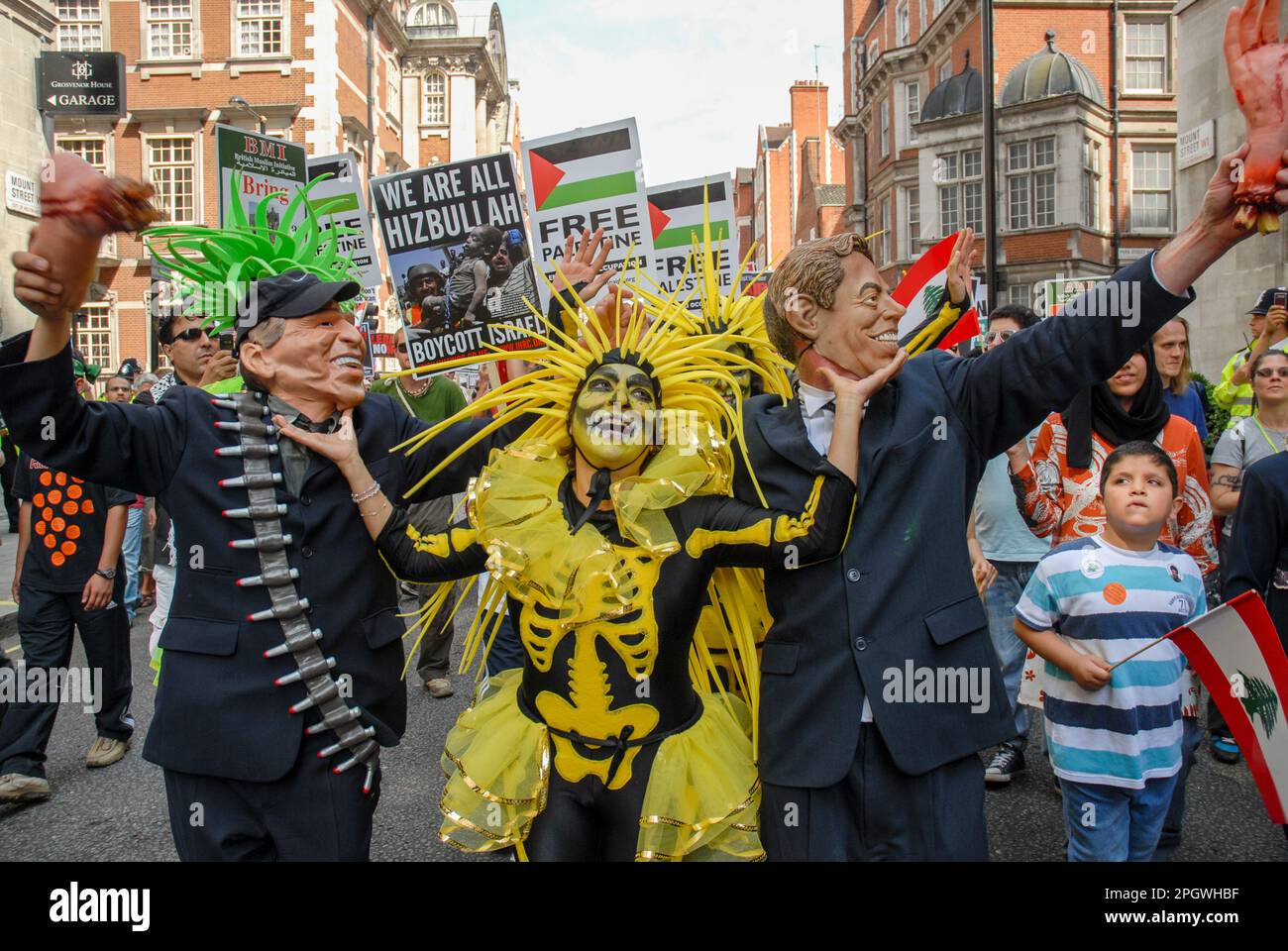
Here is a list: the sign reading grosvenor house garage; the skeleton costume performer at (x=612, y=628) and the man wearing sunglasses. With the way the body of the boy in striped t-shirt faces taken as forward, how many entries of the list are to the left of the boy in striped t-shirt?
0

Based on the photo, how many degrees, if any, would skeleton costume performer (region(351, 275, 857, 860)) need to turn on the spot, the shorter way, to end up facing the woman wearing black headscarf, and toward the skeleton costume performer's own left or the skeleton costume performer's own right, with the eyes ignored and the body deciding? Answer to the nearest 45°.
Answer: approximately 135° to the skeleton costume performer's own left

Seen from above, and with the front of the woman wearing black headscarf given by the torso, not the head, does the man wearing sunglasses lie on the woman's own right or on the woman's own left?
on the woman's own right

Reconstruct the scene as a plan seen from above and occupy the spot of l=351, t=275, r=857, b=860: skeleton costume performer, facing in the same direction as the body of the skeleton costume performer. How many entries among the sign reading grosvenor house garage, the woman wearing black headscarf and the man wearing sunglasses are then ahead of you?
0

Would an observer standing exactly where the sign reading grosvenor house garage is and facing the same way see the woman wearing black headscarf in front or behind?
in front

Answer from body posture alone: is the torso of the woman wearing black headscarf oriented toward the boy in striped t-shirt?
yes

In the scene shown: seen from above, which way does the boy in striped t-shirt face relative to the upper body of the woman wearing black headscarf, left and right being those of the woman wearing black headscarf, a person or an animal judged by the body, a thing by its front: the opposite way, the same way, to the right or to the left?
the same way

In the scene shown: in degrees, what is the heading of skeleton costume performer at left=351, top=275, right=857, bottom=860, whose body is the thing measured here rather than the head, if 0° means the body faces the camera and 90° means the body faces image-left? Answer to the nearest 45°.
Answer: approximately 0°

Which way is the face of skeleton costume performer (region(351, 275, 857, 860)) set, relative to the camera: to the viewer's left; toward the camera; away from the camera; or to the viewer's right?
toward the camera

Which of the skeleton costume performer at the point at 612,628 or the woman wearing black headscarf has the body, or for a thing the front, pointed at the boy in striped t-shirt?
the woman wearing black headscarf

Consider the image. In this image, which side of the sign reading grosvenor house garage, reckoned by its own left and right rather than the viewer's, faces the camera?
front

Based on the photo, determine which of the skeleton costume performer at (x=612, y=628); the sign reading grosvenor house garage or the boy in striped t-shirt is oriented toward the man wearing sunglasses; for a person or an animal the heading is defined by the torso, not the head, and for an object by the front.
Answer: the sign reading grosvenor house garage

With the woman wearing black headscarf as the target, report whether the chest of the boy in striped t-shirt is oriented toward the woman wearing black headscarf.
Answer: no

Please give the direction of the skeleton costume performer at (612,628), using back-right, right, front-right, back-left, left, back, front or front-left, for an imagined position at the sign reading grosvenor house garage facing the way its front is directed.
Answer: front

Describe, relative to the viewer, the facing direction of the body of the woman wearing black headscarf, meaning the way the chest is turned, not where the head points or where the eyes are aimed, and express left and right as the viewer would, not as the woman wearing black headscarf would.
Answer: facing the viewer

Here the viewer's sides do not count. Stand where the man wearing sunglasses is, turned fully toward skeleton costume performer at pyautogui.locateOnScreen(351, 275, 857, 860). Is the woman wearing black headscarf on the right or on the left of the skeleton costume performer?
left

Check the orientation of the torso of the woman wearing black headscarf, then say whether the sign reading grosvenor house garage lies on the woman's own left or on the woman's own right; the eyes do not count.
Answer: on the woman's own right

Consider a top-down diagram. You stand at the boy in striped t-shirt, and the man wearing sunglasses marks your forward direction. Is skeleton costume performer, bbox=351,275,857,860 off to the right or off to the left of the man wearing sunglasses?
left
